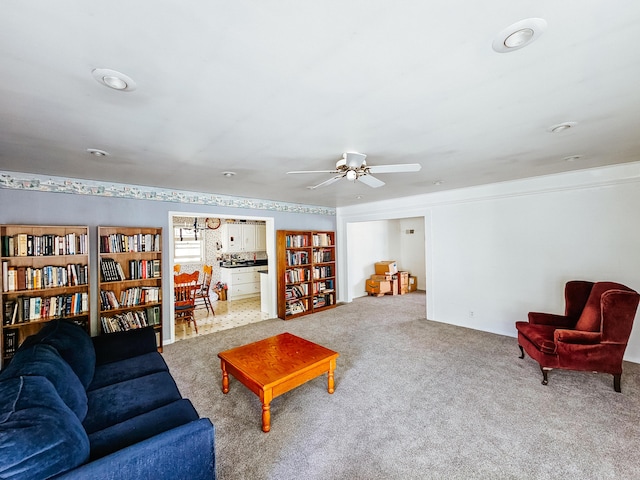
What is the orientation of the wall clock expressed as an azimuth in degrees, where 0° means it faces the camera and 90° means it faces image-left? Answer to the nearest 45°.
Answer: approximately 0°

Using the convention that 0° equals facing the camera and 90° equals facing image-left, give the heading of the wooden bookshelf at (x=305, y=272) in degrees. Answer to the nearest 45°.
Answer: approximately 315°

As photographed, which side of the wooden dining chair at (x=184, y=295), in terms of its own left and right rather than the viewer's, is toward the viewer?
back

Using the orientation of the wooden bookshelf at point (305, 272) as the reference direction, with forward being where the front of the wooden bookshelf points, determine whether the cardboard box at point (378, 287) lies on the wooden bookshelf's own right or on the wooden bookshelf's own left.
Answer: on the wooden bookshelf's own left

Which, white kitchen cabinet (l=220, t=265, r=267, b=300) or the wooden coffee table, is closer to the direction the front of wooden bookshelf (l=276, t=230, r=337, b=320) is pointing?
the wooden coffee table

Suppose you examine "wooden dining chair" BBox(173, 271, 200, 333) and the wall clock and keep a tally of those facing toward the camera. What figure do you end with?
1

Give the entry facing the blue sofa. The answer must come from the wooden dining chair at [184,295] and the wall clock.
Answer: the wall clock

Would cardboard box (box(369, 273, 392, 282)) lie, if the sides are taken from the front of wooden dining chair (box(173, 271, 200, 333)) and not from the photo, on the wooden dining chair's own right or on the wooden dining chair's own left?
on the wooden dining chair's own right

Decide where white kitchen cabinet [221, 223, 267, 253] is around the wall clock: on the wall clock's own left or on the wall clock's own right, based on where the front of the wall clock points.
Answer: on the wall clock's own left

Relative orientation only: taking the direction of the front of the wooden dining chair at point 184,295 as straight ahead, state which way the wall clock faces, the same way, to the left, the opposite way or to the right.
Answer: the opposite way
